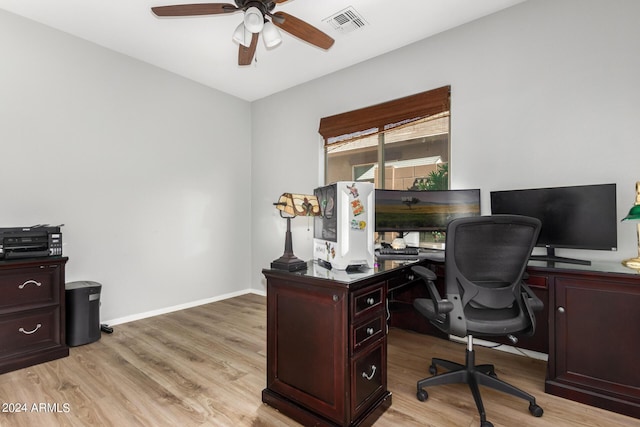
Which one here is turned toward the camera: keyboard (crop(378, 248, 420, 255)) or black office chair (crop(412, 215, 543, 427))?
the keyboard

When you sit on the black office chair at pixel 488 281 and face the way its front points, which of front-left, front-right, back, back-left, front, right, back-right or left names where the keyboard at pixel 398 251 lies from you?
front

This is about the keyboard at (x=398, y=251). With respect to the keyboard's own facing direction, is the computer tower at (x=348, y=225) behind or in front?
in front

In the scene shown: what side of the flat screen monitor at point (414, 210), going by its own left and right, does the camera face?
front

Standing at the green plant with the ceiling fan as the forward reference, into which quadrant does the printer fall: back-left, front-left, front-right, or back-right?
front-right

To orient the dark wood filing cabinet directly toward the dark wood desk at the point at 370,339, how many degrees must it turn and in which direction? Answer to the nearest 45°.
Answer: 0° — it already faces it

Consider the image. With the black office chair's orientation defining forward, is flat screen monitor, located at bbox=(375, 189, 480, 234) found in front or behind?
in front

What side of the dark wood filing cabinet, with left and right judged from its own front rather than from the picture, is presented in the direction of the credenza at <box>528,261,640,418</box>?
front

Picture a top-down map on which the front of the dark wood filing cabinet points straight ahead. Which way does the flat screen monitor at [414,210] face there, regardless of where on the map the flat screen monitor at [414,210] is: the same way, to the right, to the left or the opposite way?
to the right

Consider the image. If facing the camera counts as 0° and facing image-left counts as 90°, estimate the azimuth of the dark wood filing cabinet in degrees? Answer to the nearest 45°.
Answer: approximately 315°

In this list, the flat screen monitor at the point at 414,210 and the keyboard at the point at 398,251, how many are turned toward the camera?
2

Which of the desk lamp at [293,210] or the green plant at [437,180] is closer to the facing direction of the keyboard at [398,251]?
the desk lamp
